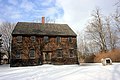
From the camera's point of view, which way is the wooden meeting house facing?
toward the camera

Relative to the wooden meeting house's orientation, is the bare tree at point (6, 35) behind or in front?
behind
